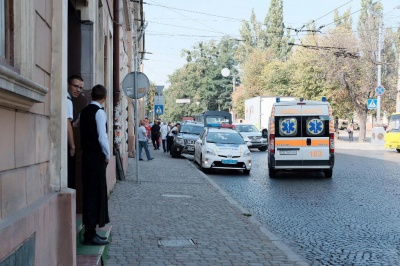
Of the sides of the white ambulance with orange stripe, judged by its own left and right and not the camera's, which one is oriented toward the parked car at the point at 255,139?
front

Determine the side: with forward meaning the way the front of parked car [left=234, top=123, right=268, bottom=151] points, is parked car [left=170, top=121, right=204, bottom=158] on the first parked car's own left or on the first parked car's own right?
on the first parked car's own right

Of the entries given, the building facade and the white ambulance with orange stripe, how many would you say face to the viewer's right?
1

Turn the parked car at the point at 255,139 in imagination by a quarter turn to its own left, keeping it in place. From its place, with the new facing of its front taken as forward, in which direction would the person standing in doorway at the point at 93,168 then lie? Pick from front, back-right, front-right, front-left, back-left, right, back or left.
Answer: back-right

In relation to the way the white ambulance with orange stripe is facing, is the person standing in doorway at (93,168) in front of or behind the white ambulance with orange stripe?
behind

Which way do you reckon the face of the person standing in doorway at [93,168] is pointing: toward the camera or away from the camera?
away from the camera

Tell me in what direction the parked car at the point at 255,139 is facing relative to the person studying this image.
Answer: facing the viewer and to the right of the viewer

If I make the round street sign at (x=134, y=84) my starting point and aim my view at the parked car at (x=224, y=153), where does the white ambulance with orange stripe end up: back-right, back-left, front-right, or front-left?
front-right

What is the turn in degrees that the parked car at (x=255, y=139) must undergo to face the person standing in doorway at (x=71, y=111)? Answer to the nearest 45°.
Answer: approximately 45° to its right

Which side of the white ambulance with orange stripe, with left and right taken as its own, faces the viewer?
back

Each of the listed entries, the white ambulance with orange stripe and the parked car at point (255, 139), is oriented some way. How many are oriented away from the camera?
1

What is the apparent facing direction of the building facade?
to the viewer's right

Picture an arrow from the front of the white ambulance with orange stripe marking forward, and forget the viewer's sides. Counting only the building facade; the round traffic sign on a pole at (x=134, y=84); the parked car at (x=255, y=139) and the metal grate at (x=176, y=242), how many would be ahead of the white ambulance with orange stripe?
1

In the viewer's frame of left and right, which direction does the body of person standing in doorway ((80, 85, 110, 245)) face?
facing away from the viewer and to the right of the viewer
